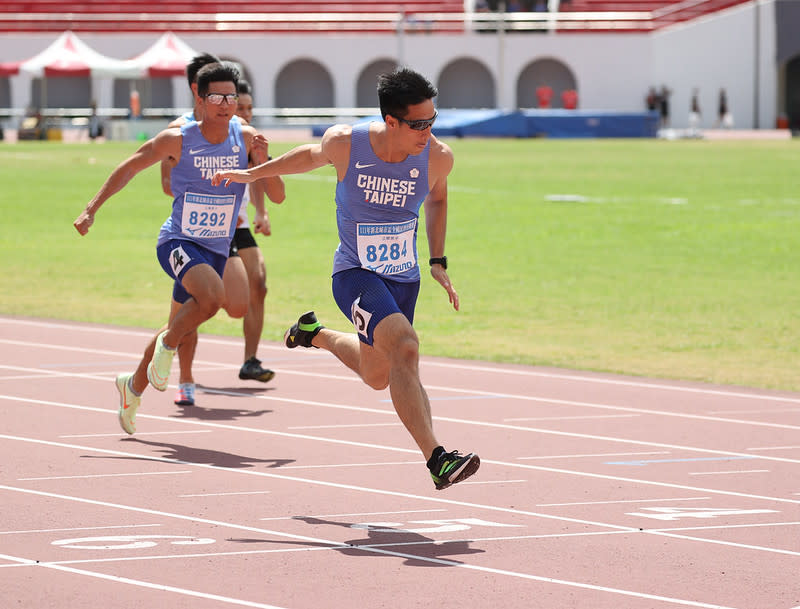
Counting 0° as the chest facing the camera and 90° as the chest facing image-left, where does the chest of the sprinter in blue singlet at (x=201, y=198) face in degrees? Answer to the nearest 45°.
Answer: approximately 315°

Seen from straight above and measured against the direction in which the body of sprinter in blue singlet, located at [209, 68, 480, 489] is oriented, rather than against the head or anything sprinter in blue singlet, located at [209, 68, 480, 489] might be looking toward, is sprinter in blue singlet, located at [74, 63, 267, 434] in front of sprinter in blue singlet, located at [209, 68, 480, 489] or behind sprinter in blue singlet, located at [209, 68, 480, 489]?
behind

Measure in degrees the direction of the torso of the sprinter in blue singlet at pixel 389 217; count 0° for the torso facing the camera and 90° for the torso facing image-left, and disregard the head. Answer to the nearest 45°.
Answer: approximately 315°

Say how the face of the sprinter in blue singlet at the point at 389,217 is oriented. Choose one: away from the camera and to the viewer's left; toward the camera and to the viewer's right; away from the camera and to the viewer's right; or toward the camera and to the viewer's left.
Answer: toward the camera and to the viewer's right
